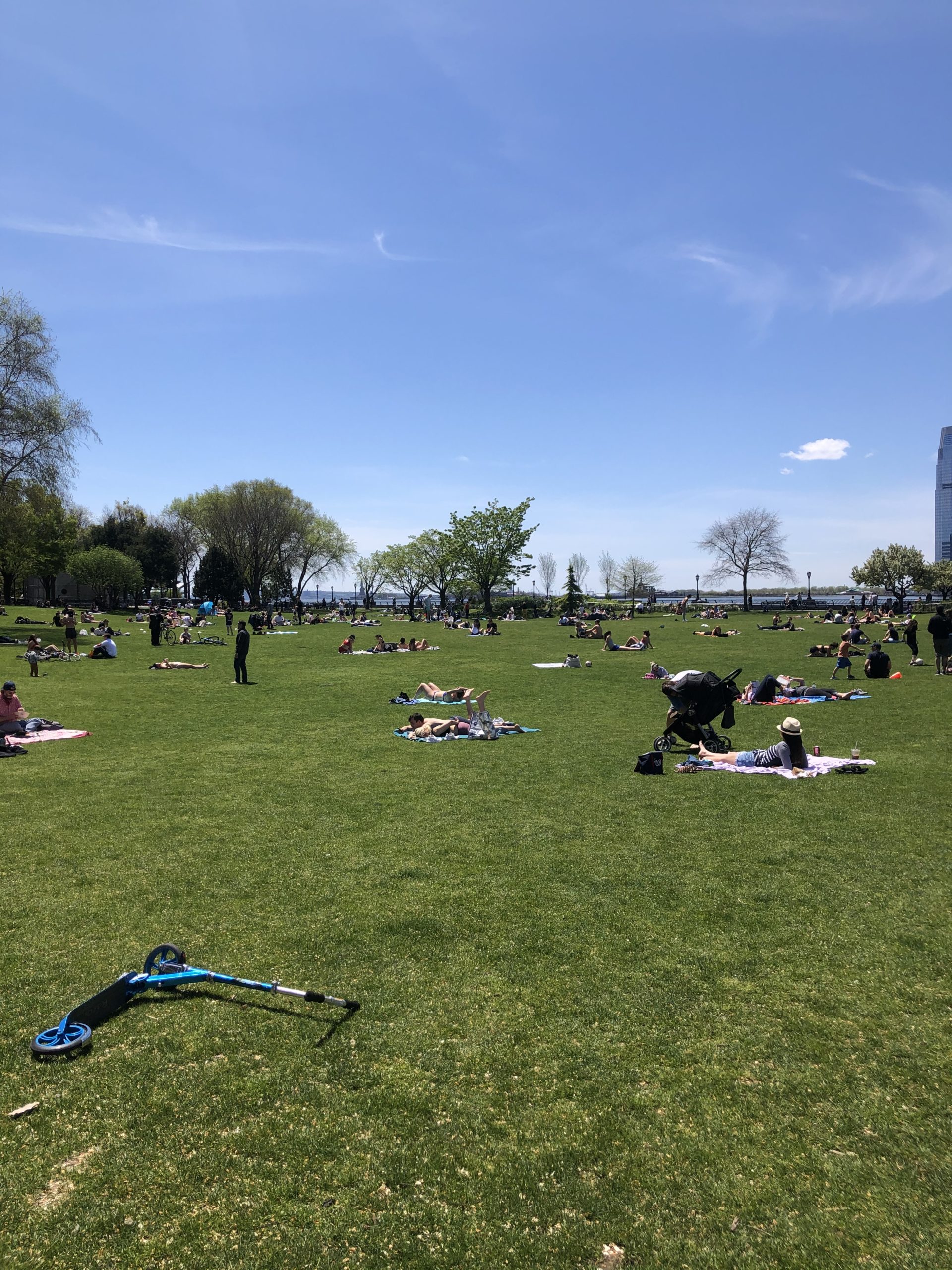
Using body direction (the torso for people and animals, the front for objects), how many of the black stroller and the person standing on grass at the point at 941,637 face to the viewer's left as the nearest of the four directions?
1

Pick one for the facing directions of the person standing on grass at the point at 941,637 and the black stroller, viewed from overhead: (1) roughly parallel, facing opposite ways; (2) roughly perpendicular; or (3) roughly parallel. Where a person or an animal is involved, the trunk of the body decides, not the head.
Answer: roughly perpendicular

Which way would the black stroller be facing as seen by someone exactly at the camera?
facing to the left of the viewer
